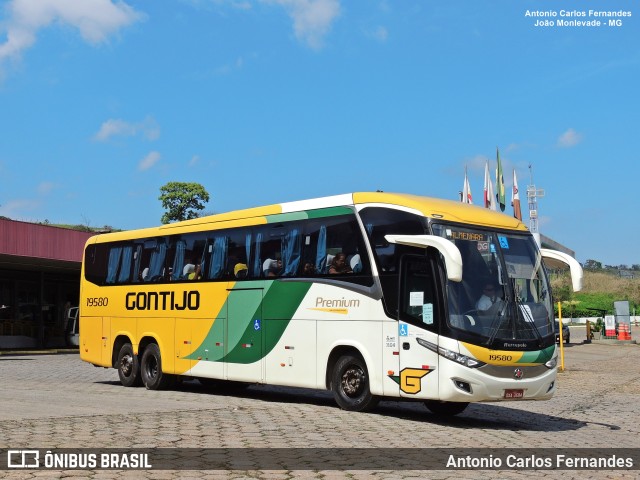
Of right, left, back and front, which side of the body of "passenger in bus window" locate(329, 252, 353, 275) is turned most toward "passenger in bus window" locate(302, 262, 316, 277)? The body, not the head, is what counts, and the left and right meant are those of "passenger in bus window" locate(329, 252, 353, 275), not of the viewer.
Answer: back

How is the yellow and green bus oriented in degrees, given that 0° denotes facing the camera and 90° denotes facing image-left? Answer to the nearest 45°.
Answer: approximately 315°

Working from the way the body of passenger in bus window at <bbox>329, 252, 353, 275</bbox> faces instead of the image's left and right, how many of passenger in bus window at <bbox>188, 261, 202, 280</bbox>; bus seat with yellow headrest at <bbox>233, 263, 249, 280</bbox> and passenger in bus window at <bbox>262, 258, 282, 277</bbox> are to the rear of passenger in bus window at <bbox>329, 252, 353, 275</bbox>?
3

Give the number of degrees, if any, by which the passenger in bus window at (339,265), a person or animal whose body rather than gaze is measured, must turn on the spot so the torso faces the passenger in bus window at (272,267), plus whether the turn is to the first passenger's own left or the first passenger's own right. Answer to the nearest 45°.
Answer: approximately 180°
